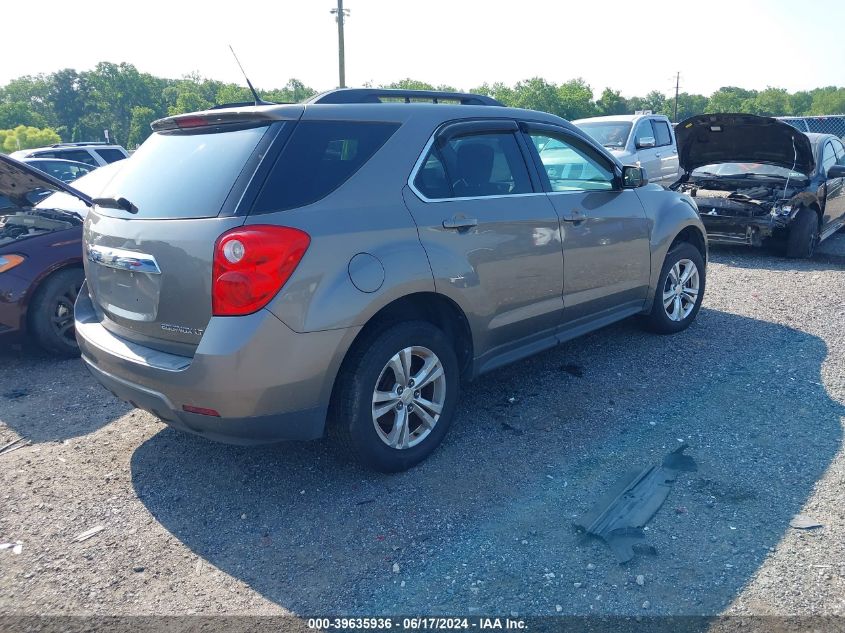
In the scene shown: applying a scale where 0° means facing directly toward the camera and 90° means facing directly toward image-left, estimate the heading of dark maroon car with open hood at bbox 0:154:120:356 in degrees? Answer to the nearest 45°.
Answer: approximately 45°

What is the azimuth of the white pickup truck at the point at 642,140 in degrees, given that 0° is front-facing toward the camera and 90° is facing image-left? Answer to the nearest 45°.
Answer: approximately 45°

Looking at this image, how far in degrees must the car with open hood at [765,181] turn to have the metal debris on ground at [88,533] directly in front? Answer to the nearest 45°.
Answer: approximately 45° to its left

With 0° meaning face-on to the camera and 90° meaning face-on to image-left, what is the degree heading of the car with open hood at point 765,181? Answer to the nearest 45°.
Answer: approximately 45°

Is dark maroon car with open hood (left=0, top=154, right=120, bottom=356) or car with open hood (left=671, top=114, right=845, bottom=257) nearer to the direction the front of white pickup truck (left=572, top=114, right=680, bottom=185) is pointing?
the dark maroon car with open hood

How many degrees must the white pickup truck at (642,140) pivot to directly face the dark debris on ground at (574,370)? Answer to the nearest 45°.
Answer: approximately 45° to its left

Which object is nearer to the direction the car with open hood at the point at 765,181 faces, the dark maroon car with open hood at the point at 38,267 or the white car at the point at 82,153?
the dark maroon car with open hood

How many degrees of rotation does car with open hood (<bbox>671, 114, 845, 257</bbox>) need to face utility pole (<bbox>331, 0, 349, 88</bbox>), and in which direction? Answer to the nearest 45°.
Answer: approximately 90° to its right

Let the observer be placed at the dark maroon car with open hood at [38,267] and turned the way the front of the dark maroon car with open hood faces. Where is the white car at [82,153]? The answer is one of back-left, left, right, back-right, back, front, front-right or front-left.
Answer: back-right
